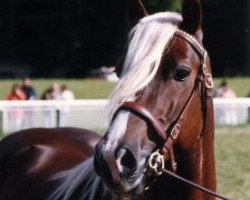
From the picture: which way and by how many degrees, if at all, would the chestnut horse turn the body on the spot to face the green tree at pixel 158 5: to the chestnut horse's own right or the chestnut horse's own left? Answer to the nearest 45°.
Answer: approximately 135° to the chestnut horse's own left

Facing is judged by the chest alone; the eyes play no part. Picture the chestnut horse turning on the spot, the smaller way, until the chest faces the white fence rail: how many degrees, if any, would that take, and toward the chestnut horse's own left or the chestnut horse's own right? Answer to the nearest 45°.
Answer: approximately 135° to the chestnut horse's own left

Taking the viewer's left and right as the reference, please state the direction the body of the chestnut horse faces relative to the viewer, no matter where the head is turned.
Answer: facing the viewer and to the right of the viewer
